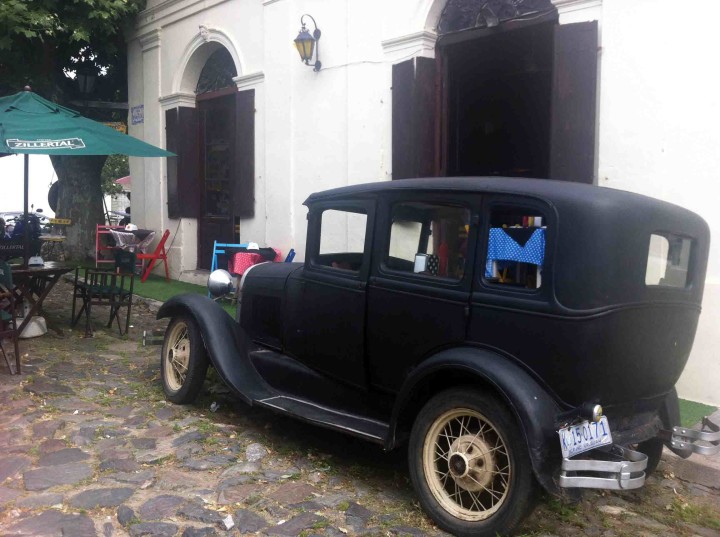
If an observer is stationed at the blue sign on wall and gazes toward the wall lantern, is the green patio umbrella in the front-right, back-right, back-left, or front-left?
front-right

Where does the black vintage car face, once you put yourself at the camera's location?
facing away from the viewer and to the left of the viewer

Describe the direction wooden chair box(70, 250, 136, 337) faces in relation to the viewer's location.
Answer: facing the viewer and to the left of the viewer

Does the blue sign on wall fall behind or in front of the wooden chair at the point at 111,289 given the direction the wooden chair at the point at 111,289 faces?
behind

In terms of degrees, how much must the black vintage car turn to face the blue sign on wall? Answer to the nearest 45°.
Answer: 0° — it already faces it

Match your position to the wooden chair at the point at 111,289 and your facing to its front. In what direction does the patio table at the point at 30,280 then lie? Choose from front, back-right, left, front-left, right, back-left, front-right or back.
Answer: front

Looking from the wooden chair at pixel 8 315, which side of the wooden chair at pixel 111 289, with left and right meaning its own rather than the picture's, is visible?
front

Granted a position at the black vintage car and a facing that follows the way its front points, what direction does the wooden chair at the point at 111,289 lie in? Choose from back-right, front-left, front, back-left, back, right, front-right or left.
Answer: front

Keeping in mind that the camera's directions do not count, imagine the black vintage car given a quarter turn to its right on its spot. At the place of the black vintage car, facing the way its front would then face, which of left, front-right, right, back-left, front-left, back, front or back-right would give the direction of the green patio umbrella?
left

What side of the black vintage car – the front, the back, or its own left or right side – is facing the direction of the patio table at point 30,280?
front

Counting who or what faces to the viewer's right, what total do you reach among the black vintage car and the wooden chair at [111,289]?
0

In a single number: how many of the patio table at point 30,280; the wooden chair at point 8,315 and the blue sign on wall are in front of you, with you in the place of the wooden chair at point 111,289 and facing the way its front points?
2

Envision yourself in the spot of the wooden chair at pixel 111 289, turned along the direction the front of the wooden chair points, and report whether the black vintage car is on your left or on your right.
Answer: on your left
